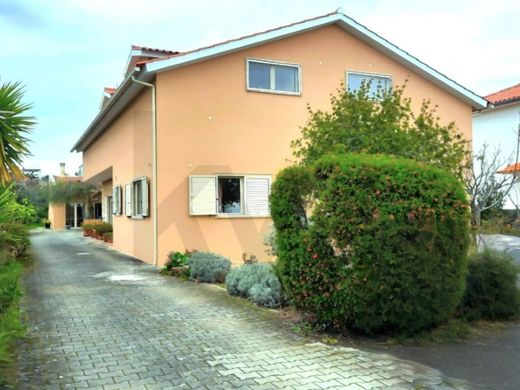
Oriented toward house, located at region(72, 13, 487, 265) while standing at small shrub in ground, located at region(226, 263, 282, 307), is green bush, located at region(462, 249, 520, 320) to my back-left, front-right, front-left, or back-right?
back-right

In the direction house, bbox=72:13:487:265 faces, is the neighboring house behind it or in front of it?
behind

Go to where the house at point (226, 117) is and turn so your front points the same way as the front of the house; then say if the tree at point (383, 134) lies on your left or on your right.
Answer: on your left

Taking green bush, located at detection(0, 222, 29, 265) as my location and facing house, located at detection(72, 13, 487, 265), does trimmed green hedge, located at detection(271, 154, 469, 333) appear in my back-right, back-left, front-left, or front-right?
front-right
